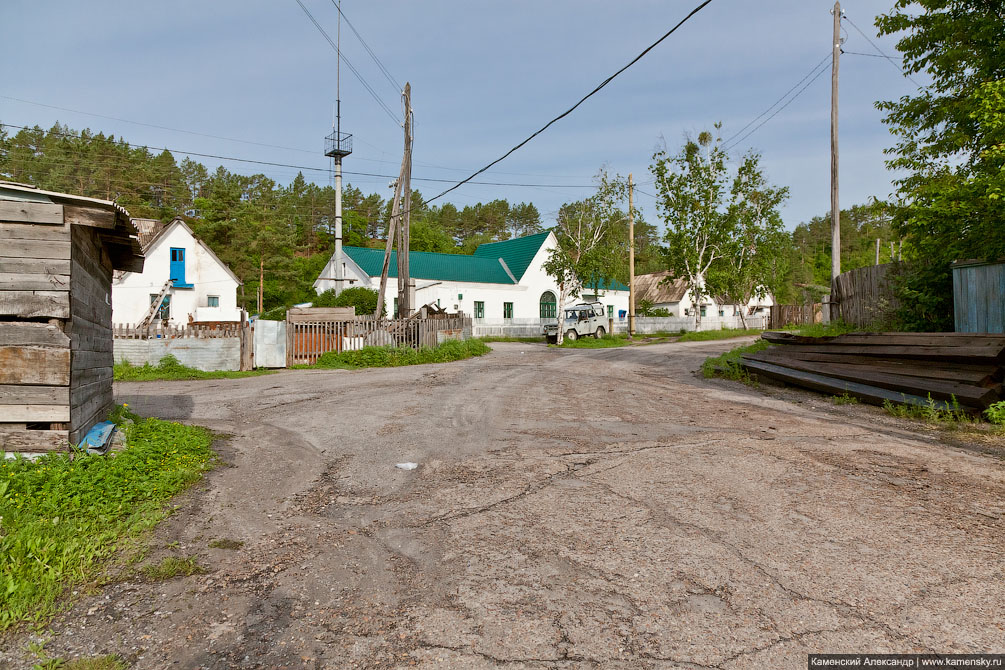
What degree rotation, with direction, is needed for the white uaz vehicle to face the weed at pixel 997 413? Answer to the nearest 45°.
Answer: approximately 45° to its left

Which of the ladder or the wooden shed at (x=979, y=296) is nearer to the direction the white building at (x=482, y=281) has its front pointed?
the wooden shed

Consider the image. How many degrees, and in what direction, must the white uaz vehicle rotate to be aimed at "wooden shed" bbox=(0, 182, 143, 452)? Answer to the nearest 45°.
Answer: approximately 45° to its left

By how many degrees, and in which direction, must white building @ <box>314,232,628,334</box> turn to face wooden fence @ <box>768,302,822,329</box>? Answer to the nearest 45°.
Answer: approximately 45° to its left

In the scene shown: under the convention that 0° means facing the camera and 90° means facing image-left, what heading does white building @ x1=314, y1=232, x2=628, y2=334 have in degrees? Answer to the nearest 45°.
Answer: approximately 315°

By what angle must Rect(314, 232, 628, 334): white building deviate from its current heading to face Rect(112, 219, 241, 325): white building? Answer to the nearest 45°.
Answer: approximately 90° to its right

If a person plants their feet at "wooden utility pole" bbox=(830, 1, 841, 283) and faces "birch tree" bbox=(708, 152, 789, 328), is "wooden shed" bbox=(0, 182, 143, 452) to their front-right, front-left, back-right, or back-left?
back-left

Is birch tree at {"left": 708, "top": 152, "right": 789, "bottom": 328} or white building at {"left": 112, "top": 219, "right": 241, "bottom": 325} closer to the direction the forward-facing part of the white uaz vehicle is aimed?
the white building

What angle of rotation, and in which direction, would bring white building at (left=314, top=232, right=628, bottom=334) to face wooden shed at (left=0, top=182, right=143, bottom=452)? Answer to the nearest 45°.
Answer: approximately 45° to its right

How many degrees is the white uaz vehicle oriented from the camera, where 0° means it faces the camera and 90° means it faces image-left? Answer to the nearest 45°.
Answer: approximately 45°
